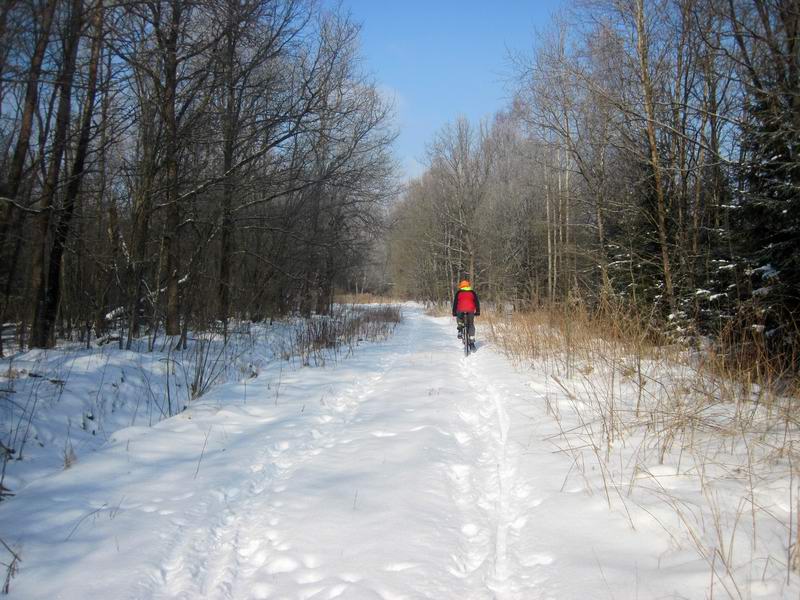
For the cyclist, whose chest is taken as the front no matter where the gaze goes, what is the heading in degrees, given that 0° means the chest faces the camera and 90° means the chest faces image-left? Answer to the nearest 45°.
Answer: approximately 180°
